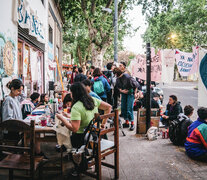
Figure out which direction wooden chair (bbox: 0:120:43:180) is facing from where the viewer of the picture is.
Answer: facing away from the viewer and to the right of the viewer

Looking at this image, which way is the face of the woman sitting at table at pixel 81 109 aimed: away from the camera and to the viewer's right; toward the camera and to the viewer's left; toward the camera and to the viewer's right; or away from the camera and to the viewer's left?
away from the camera and to the viewer's left

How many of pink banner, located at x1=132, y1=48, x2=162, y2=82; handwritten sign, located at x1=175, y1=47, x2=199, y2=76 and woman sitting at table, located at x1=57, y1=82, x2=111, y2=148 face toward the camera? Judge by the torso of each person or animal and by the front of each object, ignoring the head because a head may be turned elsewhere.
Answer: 2

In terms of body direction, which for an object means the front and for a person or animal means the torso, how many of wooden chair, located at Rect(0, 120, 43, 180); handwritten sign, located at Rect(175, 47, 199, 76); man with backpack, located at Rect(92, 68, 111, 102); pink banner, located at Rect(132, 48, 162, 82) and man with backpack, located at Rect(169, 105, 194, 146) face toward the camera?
2

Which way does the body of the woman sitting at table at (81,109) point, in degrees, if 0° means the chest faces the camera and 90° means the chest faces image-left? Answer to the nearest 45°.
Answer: approximately 135°

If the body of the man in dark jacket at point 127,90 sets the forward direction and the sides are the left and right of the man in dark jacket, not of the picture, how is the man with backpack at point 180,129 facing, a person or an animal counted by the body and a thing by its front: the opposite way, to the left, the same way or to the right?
the opposite way

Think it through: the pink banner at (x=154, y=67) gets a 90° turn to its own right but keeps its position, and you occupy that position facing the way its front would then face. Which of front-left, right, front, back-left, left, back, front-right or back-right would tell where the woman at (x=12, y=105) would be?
front-left

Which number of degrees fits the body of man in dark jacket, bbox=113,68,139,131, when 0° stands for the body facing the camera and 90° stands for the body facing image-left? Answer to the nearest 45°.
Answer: approximately 45°

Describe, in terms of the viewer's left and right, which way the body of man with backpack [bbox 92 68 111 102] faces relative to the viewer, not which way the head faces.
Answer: facing away from the viewer and to the right of the viewer

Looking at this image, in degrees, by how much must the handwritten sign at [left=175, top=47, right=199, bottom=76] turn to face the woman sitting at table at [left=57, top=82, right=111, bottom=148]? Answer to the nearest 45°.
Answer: approximately 45° to its right
